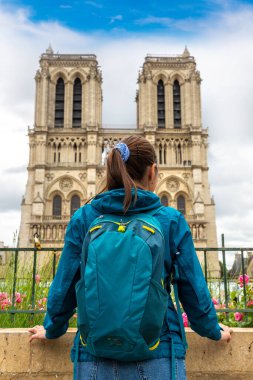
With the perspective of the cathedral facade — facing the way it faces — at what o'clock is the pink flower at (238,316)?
The pink flower is roughly at 12 o'clock from the cathedral facade.

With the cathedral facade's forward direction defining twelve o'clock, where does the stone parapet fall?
The stone parapet is roughly at 12 o'clock from the cathedral facade.

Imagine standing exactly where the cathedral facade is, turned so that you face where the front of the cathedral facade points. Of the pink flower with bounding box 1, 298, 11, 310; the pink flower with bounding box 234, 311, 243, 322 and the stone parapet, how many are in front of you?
3

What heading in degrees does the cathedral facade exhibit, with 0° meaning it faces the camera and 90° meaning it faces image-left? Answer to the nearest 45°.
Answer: approximately 0°

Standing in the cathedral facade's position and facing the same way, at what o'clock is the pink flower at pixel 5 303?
The pink flower is roughly at 12 o'clock from the cathedral facade.

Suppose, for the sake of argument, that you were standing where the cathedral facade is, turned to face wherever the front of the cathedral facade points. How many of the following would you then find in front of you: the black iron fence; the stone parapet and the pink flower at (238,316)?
3

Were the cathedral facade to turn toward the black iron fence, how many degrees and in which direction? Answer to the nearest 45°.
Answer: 0° — it already faces it
